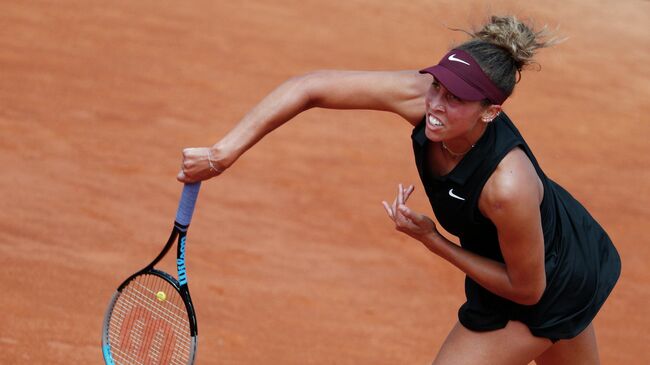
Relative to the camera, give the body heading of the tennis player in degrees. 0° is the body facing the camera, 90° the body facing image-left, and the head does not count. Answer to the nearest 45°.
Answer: approximately 45°

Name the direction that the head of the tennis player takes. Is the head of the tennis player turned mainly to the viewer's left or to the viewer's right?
to the viewer's left
